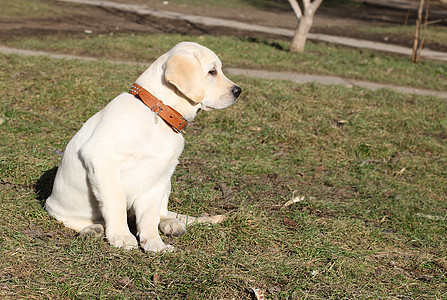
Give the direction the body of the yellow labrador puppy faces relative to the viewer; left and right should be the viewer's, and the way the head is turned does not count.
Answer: facing the viewer and to the right of the viewer
